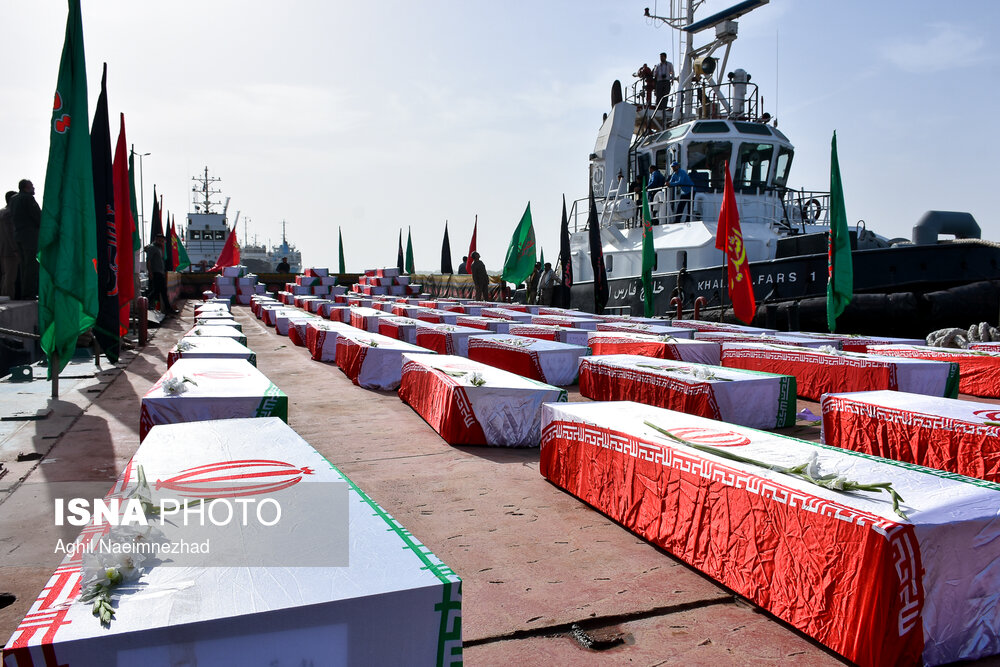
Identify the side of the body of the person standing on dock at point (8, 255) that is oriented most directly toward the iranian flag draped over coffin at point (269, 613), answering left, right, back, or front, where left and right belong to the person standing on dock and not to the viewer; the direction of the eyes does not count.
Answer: right

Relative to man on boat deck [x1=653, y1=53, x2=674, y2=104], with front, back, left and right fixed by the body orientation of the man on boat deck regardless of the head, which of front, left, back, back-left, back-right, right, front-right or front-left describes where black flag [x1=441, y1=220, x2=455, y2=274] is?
back-right

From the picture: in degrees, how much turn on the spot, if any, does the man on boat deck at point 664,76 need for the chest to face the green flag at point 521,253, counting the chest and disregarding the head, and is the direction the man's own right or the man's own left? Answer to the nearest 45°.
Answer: approximately 45° to the man's own right

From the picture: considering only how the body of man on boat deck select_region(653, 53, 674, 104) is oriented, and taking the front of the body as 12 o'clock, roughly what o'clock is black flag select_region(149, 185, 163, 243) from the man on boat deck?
The black flag is roughly at 2 o'clock from the man on boat deck.

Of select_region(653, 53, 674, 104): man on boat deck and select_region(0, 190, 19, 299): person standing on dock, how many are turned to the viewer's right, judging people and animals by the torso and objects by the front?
1

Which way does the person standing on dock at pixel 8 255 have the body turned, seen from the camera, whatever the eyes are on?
to the viewer's right

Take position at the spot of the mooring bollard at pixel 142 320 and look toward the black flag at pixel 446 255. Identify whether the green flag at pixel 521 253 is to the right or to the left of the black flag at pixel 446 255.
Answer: right

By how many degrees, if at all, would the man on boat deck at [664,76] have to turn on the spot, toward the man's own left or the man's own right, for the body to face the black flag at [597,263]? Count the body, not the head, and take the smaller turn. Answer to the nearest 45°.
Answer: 0° — they already face it
